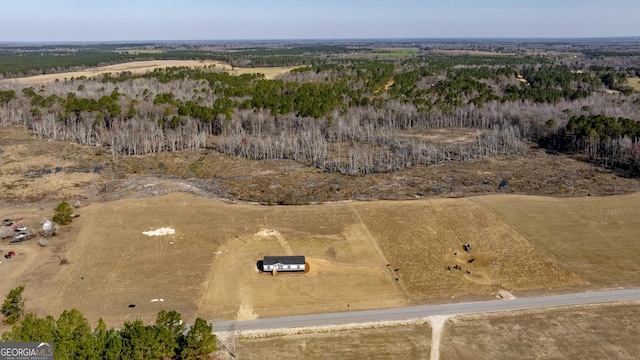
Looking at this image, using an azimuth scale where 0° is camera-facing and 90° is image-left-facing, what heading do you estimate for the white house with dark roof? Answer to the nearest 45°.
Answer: approximately 0°
